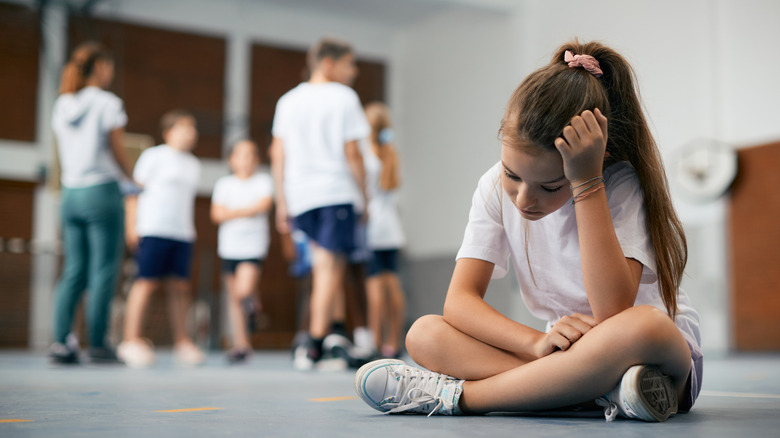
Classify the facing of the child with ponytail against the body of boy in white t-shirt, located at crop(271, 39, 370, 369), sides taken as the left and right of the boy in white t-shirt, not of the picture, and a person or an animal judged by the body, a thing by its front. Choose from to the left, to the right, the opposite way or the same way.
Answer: the opposite way

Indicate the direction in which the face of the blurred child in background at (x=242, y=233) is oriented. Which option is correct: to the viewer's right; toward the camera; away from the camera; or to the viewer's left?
toward the camera

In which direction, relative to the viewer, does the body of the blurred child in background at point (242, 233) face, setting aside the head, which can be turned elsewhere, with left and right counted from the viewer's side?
facing the viewer

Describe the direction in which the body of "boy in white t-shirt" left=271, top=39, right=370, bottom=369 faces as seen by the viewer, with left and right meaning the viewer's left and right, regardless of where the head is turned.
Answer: facing away from the viewer and to the right of the viewer

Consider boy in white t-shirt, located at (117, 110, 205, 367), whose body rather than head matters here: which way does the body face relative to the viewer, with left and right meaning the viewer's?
facing the viewer and to the right of the viewer

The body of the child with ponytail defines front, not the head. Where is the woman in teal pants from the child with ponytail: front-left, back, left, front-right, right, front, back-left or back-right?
right

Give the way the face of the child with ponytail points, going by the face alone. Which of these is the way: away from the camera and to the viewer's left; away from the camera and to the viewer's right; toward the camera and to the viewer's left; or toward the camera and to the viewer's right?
toward the camera and to the viewer's left

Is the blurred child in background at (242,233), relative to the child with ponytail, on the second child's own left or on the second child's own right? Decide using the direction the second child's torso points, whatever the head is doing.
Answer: on the second child's own right

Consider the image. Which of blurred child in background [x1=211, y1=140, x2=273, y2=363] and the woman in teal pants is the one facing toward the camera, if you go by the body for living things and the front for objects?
the blurred child in background

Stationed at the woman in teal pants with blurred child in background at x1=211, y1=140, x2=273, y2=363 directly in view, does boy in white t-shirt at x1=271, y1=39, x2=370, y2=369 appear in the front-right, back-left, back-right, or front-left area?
front-right

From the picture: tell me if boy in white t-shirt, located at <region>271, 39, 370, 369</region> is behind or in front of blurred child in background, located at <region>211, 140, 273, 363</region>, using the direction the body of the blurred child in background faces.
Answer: in front

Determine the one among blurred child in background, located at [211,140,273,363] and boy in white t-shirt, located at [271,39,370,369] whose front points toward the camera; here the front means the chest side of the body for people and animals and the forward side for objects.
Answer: the blurred child in background

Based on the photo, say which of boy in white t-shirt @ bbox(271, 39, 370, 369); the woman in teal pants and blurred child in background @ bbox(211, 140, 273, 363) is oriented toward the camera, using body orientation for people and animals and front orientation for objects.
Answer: the blurred child in background

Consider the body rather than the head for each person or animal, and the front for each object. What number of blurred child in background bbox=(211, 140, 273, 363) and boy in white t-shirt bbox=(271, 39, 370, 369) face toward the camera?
1

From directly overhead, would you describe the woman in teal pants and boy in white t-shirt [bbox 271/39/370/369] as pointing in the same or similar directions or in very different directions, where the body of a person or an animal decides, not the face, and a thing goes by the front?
same or similar directions

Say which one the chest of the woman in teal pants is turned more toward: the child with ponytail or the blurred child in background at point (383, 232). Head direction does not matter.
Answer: the blurred child in background
